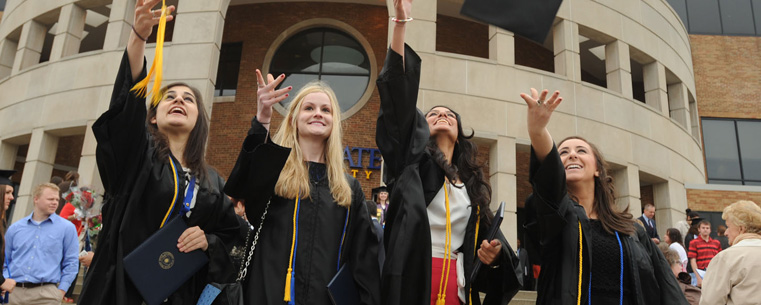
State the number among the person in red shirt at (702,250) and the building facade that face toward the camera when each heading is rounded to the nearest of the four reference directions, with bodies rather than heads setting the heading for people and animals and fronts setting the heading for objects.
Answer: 2

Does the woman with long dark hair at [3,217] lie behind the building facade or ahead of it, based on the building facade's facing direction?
ahead

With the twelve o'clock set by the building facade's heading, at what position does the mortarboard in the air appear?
The mortarboard in the air is roughly at 12 o'clock from the building facade.

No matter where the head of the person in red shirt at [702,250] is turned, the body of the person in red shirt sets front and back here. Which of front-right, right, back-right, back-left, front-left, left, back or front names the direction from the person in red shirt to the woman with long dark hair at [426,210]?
front

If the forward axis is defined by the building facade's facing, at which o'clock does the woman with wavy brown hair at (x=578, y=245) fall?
The woman with wavy brown hair is roughly at 12 o'clock from the building facade.

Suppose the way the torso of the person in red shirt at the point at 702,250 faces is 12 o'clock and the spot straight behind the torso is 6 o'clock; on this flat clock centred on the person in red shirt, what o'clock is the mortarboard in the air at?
The mortarboard in the air is roughly at 12 o'clock from the person in red shirt.

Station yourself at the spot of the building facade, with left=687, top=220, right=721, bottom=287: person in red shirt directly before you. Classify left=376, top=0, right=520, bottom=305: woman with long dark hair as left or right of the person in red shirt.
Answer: right

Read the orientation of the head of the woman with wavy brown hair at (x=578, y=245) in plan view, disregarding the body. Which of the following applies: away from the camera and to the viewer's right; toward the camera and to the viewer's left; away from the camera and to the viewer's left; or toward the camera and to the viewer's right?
toward the camera and to the viewer's left

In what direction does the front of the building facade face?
toward the camera

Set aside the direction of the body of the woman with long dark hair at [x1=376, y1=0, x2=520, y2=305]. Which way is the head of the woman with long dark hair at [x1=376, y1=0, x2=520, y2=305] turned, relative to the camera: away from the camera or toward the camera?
toward the camera

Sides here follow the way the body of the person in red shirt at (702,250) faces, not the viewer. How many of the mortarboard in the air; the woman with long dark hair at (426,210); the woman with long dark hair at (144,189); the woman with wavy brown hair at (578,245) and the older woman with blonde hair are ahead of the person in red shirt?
5

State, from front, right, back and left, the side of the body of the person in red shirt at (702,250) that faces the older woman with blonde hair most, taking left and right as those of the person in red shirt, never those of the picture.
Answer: front

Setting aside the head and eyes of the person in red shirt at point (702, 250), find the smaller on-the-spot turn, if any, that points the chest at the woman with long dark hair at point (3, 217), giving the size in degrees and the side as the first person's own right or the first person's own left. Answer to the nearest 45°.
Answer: approximately 45° to the first person's own right

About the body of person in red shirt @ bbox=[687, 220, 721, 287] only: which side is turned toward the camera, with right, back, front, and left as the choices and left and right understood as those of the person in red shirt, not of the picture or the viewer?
front

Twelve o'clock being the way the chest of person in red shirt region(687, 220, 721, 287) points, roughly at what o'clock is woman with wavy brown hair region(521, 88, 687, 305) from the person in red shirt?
The woman with wavy brown hair is roughly at 12 o'clock from the person in red shirt.

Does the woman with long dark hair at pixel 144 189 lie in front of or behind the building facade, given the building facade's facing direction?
in front

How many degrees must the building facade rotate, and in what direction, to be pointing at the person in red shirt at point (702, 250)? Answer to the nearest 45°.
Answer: approximately 45° to its left
